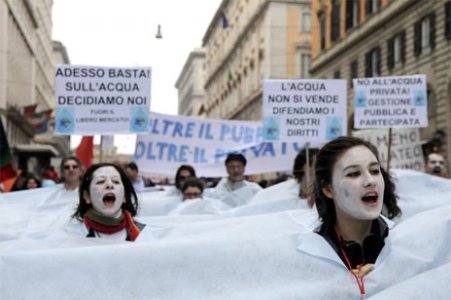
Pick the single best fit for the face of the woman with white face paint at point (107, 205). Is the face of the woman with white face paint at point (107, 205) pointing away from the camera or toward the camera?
toward the camera

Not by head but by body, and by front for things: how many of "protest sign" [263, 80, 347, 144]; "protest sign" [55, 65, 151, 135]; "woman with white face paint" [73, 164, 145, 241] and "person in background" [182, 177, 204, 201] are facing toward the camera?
4

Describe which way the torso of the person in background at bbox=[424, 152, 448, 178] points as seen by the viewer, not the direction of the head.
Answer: toward the camera

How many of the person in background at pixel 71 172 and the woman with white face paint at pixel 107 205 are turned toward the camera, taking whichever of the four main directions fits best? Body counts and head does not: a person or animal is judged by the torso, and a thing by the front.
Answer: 2

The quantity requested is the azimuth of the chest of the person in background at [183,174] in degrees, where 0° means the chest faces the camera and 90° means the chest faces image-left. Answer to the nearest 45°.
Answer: approximately 0°

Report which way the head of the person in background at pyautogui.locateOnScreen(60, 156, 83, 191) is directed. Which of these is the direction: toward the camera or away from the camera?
toward the camera

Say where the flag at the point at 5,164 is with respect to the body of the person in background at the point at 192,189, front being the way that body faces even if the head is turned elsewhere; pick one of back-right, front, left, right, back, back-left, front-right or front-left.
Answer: back-right

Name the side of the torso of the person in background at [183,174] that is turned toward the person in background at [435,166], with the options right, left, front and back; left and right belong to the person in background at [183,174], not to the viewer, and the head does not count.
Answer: left

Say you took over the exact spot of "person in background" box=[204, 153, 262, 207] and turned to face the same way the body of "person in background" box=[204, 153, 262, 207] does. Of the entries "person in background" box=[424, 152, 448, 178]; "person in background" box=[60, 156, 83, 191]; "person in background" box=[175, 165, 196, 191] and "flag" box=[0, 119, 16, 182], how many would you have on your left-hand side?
1

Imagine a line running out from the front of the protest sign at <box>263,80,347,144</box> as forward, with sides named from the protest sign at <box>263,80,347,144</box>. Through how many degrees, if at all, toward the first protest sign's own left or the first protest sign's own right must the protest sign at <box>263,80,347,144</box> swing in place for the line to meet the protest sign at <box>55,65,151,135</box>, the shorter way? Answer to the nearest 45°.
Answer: approximately 90° to the first protest sign's own right

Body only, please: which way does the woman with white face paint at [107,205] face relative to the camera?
toward the camera

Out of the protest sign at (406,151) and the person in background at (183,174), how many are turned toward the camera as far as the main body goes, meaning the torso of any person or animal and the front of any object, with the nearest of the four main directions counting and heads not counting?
2

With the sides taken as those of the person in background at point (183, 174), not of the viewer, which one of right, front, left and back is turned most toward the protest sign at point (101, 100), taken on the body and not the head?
right

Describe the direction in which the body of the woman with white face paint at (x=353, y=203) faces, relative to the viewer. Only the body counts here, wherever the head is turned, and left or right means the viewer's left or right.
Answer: facing the viewer and to the right of the viewer
